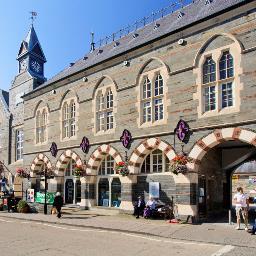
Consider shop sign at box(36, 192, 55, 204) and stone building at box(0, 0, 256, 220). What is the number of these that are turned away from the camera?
0

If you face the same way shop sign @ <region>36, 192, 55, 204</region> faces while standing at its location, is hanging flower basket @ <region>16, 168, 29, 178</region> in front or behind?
behind

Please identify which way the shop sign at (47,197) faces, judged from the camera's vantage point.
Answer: facing the viewer

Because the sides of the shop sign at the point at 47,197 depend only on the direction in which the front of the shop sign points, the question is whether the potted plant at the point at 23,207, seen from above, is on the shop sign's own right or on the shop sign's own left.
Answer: on the shop sign's own right

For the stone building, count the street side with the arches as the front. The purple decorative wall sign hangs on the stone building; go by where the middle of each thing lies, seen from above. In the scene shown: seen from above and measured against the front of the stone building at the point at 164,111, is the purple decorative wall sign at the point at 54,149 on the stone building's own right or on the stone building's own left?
on the stone building's own right

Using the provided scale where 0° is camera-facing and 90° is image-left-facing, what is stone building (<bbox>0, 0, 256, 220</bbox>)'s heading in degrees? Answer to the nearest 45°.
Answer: approximately 45°
